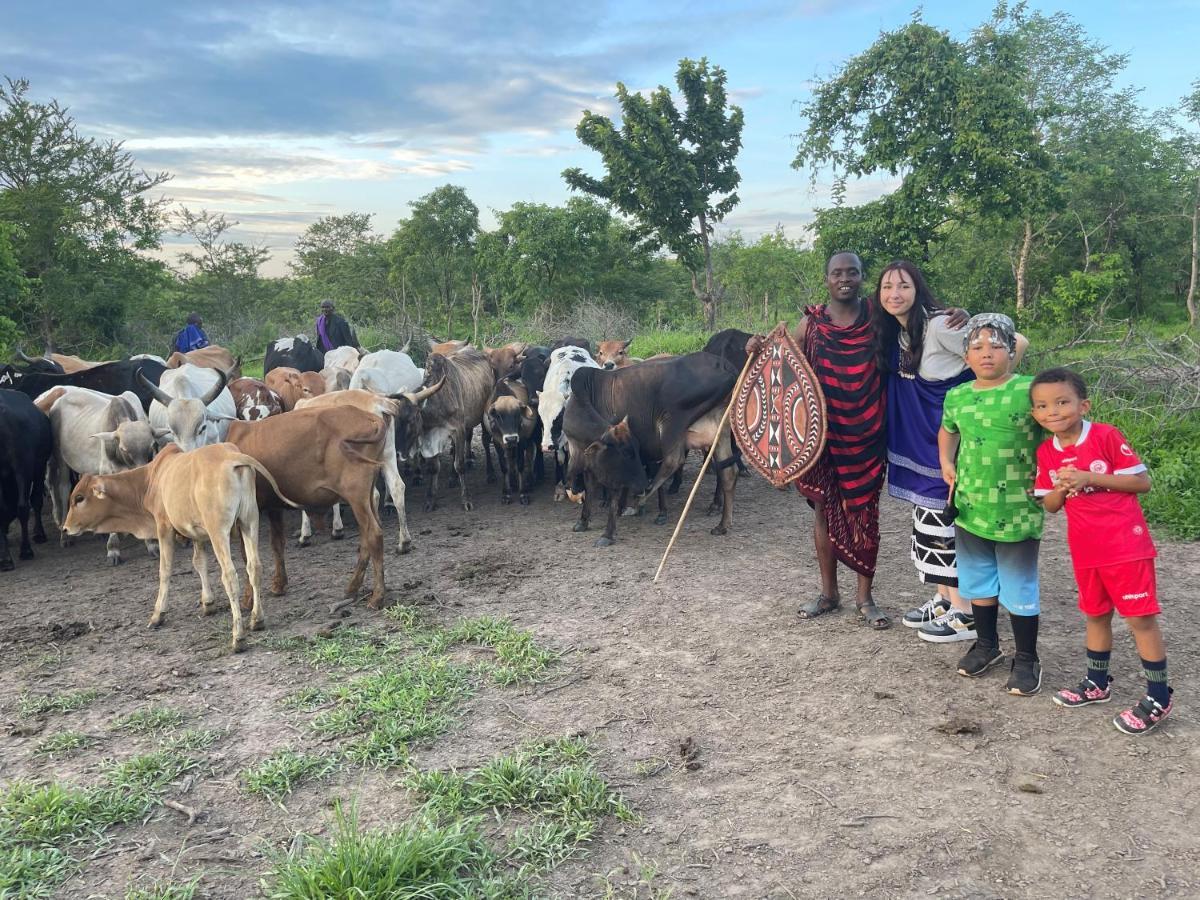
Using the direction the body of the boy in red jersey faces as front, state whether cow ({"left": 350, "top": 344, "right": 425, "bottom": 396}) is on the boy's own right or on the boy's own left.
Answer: on the boy's own right

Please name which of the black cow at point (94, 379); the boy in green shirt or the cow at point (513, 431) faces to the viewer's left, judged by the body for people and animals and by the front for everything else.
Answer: the black cow

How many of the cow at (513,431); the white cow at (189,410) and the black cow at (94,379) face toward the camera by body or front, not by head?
2

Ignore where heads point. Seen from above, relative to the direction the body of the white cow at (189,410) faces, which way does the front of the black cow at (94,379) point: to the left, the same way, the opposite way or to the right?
to the right

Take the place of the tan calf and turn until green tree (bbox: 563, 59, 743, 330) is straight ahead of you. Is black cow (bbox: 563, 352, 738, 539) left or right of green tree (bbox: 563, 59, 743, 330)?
right

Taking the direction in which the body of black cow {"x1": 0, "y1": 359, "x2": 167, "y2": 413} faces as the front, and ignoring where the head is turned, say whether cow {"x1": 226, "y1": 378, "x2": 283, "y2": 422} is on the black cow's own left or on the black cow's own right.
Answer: on the black cow's own left
